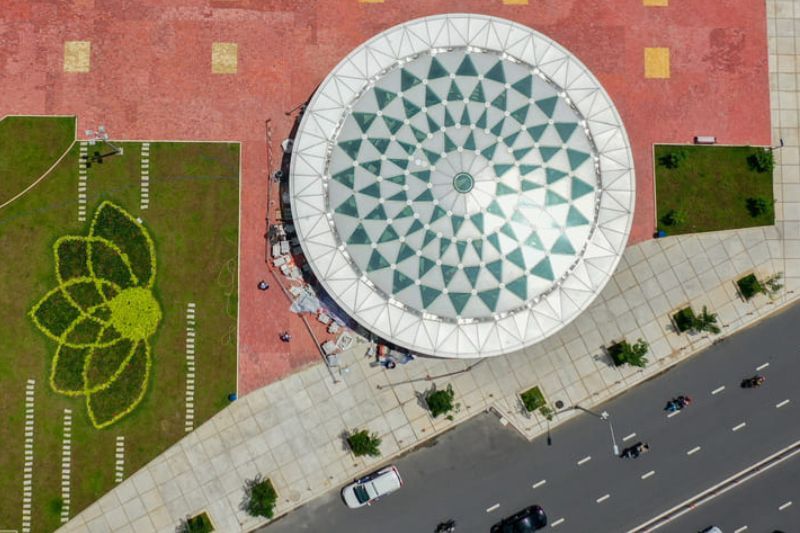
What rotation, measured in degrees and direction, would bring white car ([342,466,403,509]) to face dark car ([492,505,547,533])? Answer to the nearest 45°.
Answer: approximately 135° to its left

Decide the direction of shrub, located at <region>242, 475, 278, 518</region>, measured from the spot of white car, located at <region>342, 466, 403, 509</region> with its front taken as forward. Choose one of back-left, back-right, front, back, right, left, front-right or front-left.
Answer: front-right

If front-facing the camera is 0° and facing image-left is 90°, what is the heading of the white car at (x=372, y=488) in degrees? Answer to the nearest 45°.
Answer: approximately 45°
